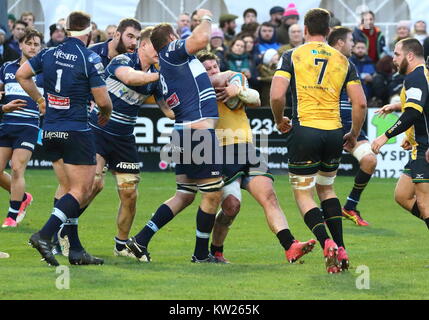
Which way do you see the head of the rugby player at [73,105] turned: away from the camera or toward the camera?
away from the camera

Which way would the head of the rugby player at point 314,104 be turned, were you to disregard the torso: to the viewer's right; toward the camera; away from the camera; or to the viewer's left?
away from the camera

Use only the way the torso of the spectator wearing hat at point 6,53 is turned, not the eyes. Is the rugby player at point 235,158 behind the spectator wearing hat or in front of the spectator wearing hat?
in front

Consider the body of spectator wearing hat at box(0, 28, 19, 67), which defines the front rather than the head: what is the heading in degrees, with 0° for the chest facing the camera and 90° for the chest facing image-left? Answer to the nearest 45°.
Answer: approximately 0°

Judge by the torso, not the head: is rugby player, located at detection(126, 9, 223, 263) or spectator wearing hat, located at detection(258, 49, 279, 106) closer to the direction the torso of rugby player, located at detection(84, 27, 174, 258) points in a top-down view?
the rugby player

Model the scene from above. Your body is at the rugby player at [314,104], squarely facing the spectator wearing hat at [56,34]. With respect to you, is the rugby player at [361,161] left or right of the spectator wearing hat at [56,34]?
right

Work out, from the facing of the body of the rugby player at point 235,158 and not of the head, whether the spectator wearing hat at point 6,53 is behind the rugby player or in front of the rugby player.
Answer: behind

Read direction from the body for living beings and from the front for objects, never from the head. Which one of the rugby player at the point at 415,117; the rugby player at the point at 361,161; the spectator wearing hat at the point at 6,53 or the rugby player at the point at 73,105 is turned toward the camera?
the spectator wearing hat

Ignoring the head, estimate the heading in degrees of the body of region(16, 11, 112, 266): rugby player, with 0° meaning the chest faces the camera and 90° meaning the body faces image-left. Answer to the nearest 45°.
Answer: approximately 225°

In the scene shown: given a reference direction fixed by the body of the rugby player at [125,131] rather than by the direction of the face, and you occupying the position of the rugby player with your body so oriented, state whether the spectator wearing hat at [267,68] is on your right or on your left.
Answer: on your left
